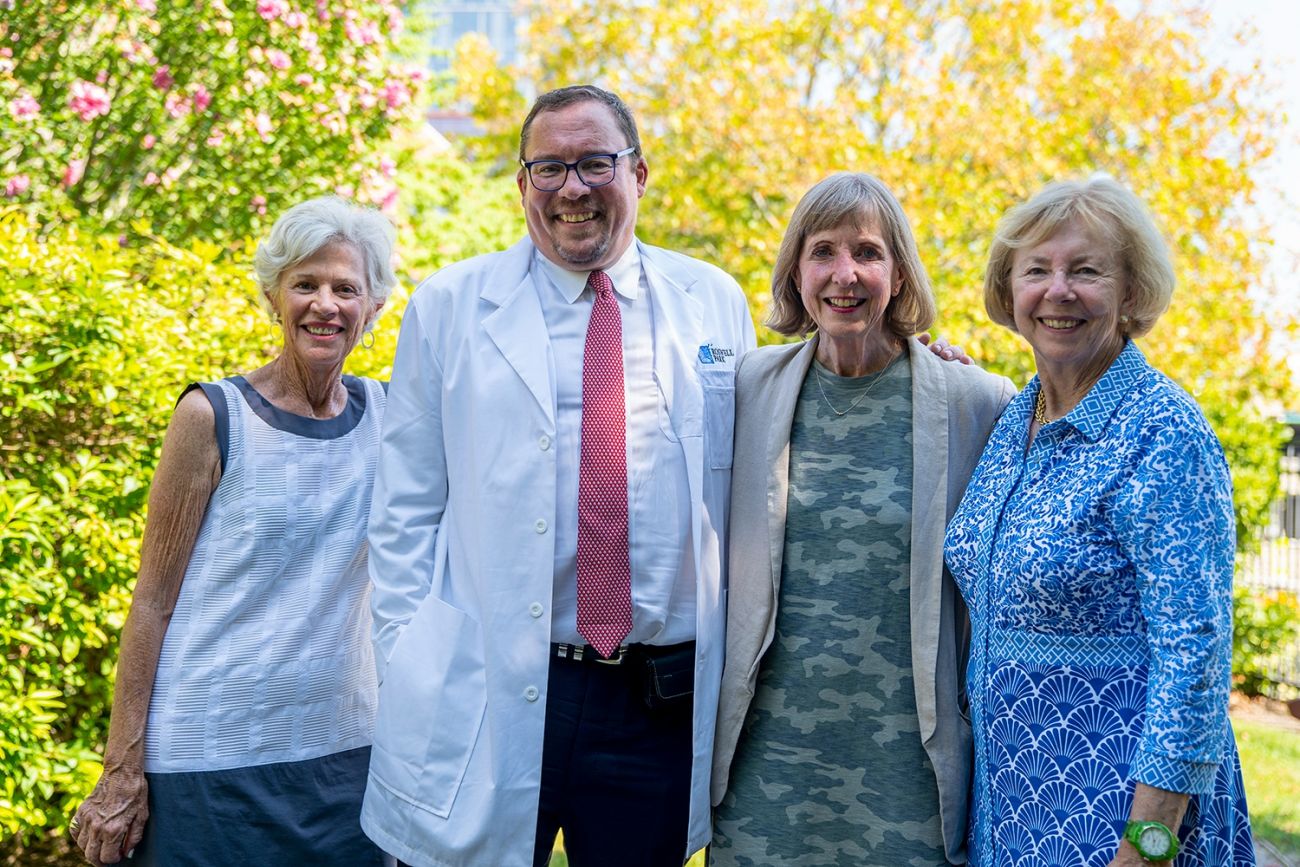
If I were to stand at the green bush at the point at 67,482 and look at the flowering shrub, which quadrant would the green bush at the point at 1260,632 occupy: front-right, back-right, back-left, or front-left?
front-right

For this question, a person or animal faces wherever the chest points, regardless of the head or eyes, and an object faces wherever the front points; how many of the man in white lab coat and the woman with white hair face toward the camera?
2

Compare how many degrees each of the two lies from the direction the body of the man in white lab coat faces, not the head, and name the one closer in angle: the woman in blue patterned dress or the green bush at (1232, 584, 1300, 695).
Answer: the woman in blue patterned dress

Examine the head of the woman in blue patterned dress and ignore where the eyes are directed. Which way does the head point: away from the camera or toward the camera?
toward the camera

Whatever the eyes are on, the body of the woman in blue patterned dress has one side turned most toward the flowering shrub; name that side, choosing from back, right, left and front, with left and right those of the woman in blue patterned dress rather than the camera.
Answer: right

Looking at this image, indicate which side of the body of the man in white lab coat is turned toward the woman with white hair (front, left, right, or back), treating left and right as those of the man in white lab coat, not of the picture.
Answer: right

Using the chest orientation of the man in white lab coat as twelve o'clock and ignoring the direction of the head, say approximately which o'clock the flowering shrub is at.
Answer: The flowering shrub is roughly at 5 o'clock from the man in white lab coat.

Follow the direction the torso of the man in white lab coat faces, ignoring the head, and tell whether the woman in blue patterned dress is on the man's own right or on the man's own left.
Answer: on the man's own left

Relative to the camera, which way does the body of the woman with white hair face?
toward the camera

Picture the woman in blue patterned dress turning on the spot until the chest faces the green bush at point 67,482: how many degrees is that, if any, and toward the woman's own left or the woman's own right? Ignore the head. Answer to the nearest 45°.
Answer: approximately 45° to the woman's own right

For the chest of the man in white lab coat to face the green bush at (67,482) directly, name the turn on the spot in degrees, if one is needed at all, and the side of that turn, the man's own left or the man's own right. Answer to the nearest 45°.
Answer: approximately 135° to the man's own right

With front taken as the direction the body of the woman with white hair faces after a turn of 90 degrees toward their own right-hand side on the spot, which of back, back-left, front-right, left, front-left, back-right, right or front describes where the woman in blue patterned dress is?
back-left

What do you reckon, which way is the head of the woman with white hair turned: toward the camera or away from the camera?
toward the camera

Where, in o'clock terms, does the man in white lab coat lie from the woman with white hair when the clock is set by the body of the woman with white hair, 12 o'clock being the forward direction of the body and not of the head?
The man in white lab coat is roughly at 10 o'clock from the woman with white hair.

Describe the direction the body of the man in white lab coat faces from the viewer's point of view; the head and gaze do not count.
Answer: toward the camera

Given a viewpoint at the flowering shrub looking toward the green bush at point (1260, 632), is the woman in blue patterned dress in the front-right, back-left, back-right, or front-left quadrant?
front-right
